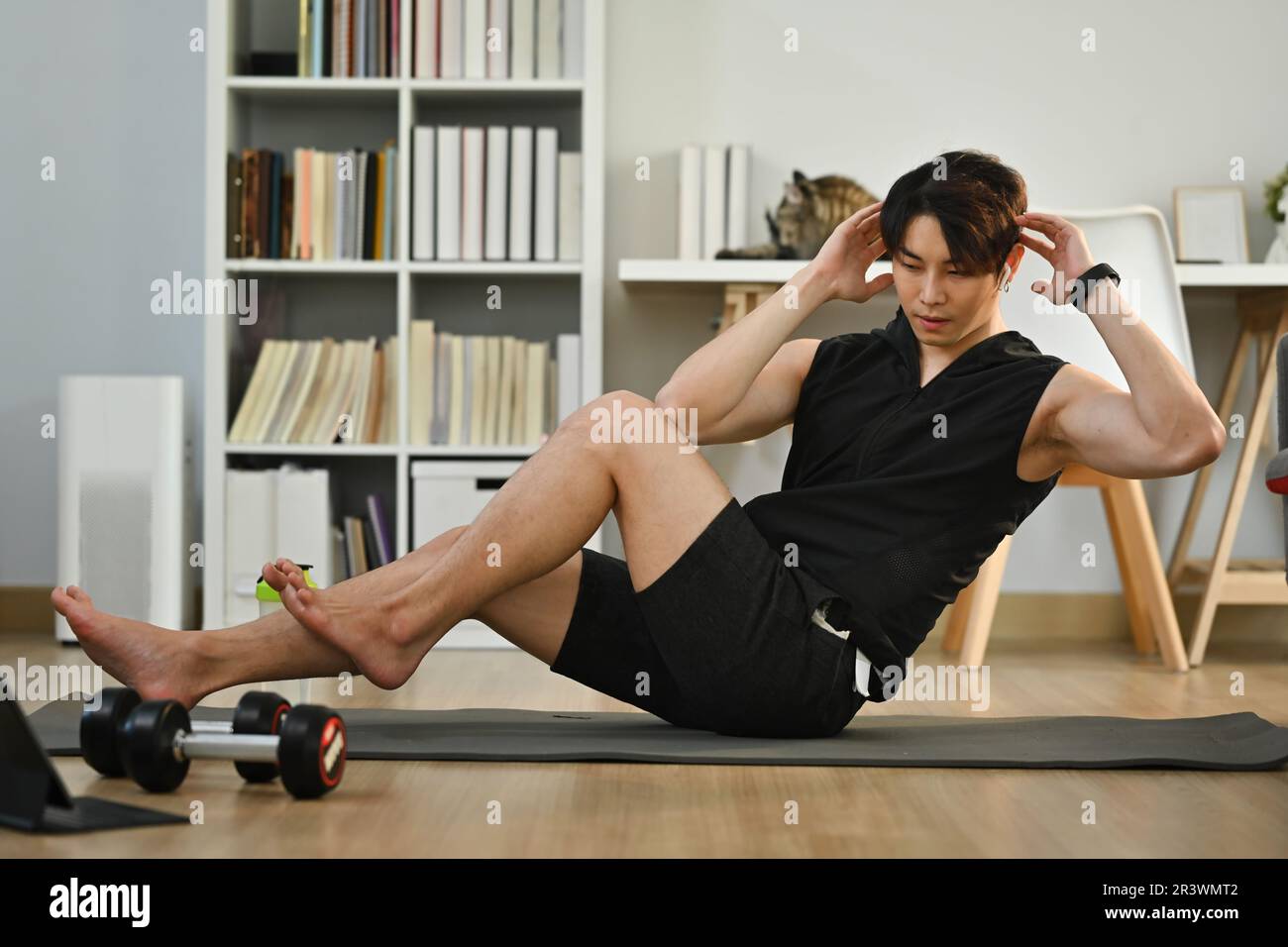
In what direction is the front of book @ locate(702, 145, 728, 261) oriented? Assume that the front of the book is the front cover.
to the viewer's right

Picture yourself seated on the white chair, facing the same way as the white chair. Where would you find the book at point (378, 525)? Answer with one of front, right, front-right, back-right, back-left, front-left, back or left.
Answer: front-right

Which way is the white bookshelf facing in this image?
toward the camera

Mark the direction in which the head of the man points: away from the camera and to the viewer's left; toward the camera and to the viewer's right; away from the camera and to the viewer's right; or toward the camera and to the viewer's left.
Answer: toward the camera and to the viewer's left

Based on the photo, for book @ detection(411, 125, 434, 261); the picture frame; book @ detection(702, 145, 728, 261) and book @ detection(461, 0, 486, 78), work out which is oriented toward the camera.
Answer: the picture frame

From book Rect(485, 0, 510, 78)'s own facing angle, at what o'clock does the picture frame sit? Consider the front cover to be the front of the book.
The picture frame is roughly at 12 o'clock from the book.

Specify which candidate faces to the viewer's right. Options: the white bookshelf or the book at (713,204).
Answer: the book

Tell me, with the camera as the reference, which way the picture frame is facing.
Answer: facing the viewer

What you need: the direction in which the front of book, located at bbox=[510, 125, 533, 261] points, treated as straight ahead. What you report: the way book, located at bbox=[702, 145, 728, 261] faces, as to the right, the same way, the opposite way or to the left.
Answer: the same way

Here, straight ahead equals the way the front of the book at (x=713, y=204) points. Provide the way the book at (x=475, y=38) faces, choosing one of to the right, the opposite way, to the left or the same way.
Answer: the same way

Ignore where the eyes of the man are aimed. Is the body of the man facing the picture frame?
no

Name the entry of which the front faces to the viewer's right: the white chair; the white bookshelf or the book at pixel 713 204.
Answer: the book
